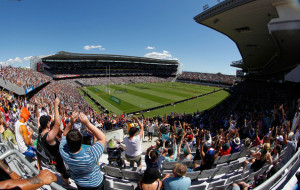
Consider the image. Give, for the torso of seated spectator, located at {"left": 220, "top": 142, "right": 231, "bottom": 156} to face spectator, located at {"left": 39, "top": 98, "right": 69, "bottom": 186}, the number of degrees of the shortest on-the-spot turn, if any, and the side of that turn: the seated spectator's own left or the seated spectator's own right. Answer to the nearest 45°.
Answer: approximately 135° to the seated spectator's own left

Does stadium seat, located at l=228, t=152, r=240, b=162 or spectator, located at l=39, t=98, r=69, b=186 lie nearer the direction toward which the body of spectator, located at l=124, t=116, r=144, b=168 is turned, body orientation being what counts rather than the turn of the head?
the stadium seat

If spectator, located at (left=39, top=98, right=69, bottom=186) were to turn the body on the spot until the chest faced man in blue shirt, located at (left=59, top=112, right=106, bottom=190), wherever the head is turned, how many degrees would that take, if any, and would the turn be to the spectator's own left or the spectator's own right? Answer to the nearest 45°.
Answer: approximately 135° to the spectator's own right

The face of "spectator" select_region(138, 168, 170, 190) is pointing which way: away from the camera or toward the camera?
away from the camera

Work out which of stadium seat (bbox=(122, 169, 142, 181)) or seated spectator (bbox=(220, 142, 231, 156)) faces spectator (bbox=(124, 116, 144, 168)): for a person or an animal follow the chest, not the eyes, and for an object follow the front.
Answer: the stadium seat

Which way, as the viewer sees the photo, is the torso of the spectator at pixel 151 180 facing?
away from the camera

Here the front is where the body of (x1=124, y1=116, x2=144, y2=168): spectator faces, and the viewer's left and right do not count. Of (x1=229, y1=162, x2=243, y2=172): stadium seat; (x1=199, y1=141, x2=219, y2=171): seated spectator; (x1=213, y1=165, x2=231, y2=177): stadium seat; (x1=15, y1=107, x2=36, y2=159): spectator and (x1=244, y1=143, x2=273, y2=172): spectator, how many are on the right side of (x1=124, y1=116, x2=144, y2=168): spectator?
4

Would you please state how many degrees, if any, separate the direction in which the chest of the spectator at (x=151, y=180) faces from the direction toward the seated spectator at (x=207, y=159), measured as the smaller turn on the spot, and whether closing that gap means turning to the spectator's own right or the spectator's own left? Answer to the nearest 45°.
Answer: approximately 45° to the spectator's own right

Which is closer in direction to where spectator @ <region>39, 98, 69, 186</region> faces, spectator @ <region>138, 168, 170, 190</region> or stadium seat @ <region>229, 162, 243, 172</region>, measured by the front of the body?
the stadium seat

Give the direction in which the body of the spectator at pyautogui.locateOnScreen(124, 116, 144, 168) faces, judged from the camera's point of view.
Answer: away from the camera

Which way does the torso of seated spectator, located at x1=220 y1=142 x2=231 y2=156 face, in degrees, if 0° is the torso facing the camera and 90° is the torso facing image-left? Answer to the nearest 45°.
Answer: approximately 180°

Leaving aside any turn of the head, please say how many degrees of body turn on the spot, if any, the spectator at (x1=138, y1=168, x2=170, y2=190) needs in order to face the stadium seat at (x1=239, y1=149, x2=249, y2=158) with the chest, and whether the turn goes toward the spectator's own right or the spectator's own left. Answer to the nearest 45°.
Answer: approximately 45° to the spectator's own right

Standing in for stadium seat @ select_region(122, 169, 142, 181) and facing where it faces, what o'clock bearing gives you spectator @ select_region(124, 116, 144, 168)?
The spectator is roughly at 12 o'clock from the stadium seat.

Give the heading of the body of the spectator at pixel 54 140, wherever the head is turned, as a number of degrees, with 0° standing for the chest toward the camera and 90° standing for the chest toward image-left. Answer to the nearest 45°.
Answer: approximately 225°
